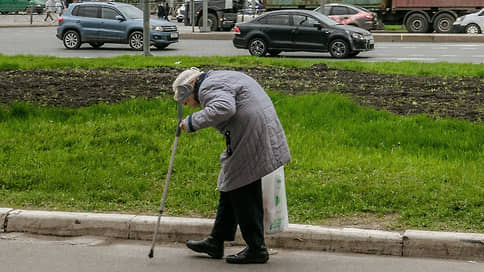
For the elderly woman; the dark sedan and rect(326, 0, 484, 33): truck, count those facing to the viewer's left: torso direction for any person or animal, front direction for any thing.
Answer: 2

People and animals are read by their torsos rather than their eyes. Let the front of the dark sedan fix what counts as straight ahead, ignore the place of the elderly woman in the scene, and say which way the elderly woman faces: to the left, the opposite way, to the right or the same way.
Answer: the opposite way

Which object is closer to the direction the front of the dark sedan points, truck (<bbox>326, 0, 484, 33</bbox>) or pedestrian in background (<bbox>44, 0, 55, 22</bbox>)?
the truck

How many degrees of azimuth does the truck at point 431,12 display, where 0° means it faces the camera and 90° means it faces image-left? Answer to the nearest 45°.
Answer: approximately 90°

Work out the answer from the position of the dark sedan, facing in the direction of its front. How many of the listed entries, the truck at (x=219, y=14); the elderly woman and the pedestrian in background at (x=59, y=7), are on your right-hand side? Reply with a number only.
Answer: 1

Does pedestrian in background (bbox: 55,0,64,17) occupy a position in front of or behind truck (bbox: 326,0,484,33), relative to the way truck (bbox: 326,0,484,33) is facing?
in front

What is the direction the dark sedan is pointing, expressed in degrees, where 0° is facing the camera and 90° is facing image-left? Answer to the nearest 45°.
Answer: approximately 270°

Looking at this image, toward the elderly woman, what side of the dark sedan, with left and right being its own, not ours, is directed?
right

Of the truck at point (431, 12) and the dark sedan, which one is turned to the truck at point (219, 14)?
the truck at point (431, 12)

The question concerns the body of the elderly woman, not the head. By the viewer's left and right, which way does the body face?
facing to the left of the viewer

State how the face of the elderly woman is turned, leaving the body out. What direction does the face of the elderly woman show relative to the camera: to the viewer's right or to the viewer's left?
to the viewer's left

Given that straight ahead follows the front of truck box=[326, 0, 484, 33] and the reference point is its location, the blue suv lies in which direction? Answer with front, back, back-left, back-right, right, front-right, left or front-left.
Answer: front-left

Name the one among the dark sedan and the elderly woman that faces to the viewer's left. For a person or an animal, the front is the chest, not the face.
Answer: the elderly woman
